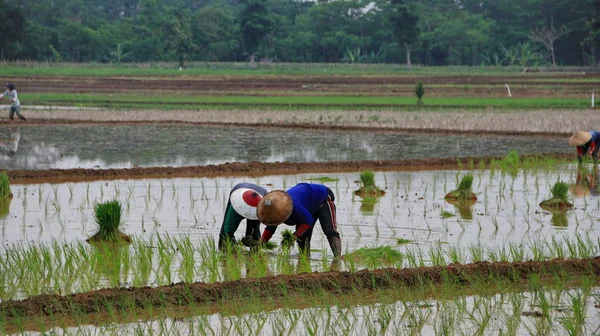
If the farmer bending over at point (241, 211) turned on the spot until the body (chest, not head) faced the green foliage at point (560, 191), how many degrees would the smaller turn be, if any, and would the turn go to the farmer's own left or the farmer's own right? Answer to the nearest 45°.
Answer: approximately 45° to the farmer's own left

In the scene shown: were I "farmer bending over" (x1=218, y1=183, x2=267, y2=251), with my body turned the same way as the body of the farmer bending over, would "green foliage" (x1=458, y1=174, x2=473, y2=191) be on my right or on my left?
on my left

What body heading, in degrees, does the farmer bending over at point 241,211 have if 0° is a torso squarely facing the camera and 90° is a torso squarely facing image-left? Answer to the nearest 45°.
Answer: approximately 270°

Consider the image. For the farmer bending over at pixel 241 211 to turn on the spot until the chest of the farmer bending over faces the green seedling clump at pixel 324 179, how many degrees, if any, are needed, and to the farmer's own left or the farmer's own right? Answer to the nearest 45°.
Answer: approximately 90° to the farmer's own left

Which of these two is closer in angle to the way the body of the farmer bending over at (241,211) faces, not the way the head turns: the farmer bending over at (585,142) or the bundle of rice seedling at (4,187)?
the farmer bending over

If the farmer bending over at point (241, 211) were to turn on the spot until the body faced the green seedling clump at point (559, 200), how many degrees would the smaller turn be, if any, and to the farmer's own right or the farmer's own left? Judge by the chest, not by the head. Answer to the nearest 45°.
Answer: approximately 45° to the farmer's own left

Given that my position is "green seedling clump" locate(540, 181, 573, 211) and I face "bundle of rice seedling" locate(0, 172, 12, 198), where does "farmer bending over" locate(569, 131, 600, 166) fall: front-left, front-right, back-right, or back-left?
back-right

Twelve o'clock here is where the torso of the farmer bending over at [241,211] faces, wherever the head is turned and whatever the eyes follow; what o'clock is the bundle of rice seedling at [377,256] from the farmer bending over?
The bundle of rice seedling is roughly at 12 o'clock from the farmer bending over.
